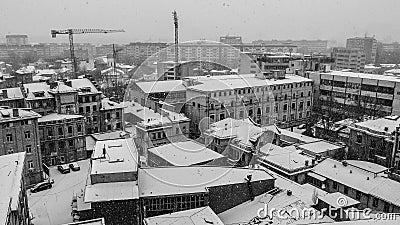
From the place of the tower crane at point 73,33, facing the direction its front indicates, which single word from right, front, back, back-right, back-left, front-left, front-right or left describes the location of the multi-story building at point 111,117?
right

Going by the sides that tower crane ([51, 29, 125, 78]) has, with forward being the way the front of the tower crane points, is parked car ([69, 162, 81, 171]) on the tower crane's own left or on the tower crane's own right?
on the tower crane's own right

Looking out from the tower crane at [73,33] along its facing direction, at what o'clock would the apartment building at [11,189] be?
The apartment building is roughly at 3 o'clock from the tower crane.

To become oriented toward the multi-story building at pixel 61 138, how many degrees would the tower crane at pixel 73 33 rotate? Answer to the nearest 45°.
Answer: approximately 90° to its right

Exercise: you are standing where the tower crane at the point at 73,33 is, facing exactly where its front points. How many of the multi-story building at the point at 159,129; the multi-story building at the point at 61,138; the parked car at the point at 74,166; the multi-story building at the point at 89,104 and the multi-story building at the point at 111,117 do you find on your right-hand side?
5

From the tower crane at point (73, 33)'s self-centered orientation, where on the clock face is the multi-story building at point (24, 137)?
The multi-story building is roughly at 3 o'clock from the tower crane.

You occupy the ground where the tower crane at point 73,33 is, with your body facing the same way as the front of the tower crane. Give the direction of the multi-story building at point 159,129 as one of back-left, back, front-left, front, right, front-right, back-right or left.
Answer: right

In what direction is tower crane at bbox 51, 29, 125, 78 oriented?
to the viewer's right

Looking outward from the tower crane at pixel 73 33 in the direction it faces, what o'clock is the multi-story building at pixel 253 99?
The multi-story building is roughly at 2 o'clock from the tower crane.

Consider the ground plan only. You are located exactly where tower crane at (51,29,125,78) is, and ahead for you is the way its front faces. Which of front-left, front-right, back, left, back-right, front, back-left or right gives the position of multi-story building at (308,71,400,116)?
front-right

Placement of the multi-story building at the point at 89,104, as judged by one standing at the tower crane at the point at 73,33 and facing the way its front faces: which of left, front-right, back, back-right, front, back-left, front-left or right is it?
right

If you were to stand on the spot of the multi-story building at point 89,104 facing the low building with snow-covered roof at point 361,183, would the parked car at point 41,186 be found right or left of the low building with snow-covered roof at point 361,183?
right

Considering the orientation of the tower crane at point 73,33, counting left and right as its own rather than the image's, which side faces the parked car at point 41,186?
right

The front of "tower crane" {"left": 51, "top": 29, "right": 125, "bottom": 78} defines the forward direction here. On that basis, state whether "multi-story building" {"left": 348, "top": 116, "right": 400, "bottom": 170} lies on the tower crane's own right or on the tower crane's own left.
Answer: on the tower crane's own right
